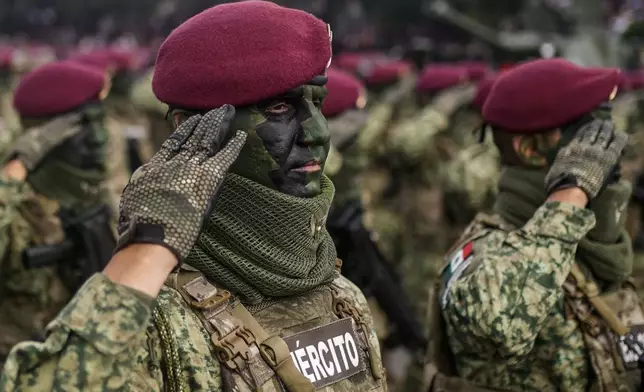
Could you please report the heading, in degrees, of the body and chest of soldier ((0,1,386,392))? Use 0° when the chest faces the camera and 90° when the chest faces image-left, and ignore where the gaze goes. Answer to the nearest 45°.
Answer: approximately 315°

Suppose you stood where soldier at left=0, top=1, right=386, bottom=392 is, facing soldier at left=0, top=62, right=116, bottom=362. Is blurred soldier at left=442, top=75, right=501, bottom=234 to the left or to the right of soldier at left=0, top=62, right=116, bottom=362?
right

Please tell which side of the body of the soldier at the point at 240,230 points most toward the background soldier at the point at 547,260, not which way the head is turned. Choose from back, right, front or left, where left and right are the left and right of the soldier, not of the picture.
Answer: left

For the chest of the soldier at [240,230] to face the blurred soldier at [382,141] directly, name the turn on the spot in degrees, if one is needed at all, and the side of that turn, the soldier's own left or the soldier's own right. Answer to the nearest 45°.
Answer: approximately 135° to the soldier's own left

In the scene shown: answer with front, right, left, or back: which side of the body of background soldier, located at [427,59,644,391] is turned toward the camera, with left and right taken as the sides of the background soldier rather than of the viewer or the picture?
right
